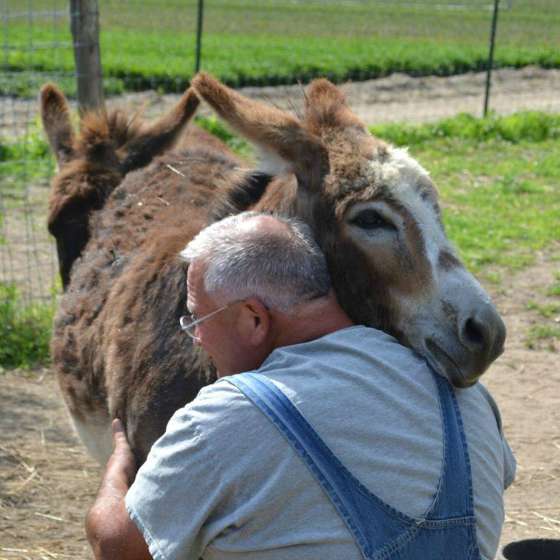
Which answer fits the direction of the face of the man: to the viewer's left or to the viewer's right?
to the viewer's left

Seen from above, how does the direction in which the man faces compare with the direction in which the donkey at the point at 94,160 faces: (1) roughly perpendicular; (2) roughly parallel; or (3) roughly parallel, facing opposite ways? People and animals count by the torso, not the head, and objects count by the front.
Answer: roughly perpendicular

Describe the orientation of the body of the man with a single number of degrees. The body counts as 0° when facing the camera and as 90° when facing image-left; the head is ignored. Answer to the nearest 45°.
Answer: approximately 135°

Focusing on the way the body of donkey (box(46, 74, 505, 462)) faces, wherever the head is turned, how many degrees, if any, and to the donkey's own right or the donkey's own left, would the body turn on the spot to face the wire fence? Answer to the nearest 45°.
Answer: approximately 135° to the donkey's own left

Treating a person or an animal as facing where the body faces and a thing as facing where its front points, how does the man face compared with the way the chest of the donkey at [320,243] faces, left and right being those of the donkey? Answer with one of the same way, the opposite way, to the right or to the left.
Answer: the opposite way

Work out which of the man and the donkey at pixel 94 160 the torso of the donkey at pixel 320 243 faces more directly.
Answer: the man
